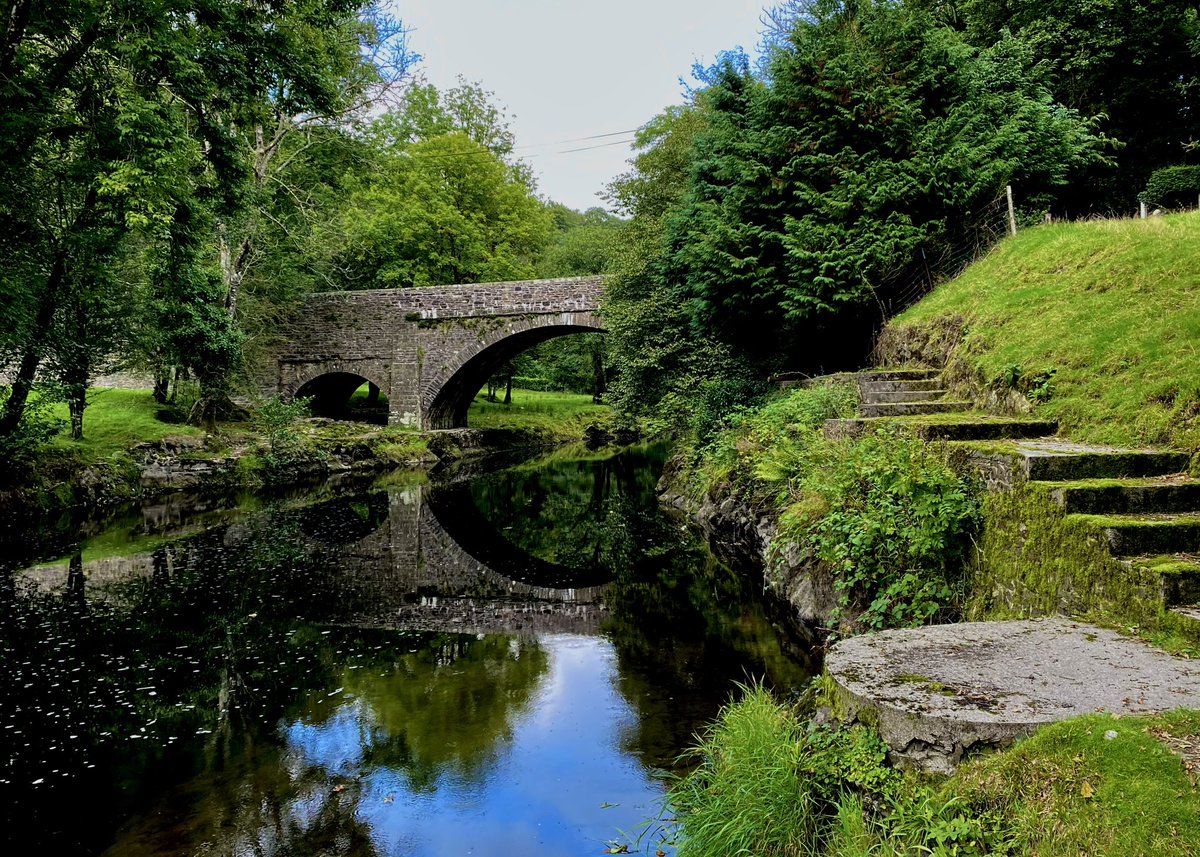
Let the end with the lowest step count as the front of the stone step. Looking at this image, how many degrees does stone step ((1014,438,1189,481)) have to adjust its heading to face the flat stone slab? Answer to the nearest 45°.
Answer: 0° — it already faces it

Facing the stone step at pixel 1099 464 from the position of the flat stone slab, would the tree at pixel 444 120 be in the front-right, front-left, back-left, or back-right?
front-left

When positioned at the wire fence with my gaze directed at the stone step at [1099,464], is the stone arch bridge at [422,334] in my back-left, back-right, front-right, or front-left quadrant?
back-right

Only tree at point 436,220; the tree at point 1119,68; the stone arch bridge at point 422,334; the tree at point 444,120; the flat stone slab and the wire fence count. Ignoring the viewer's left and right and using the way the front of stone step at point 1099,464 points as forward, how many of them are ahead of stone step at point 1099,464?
1

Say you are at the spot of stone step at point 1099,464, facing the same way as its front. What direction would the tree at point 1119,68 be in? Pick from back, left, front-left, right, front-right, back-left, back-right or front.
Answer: back

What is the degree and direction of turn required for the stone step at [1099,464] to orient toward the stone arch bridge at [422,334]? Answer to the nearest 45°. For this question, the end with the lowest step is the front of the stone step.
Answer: approximately 135° to its right

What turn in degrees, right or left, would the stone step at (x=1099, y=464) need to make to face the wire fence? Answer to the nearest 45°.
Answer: approximately 180°

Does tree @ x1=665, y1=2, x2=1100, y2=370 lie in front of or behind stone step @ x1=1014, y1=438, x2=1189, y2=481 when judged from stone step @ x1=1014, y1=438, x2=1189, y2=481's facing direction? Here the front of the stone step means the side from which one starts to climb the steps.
behind

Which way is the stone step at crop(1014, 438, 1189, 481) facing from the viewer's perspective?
toward the camera

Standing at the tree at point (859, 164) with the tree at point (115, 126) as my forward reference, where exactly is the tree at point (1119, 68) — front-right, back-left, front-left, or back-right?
back-right
